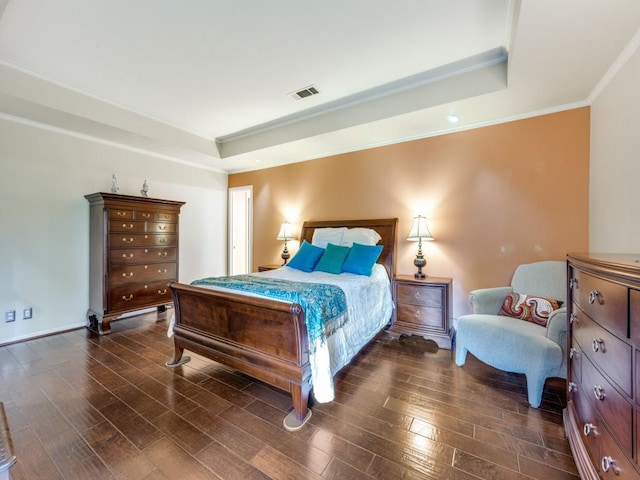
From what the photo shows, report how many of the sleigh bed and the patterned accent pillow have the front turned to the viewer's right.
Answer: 0

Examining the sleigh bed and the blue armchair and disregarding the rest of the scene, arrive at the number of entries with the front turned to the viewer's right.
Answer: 0

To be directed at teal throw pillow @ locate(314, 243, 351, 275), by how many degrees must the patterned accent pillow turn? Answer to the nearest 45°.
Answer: approximately 45° to its right

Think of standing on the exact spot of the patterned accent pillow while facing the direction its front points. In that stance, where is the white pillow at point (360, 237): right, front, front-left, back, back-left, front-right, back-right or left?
front-right

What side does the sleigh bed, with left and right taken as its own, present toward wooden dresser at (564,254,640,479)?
left

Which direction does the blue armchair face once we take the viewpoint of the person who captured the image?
facing the viewer and to the left of the viewer

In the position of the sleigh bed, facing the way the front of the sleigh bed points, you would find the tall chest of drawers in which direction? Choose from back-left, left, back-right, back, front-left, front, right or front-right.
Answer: right

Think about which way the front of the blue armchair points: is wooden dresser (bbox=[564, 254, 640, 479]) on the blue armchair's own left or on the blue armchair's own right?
on the blue armchair's own left

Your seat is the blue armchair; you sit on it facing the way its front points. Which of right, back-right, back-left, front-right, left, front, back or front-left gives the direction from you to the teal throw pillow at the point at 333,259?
front-right

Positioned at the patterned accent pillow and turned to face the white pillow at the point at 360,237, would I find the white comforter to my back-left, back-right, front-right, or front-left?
front-left

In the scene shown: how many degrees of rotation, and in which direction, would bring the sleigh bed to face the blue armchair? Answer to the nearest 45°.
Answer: approximately 135° to its left

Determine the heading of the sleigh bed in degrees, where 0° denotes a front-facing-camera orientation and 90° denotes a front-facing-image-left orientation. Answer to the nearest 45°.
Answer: approximately 45°

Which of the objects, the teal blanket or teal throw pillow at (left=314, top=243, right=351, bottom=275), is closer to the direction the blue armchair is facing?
the teal blanket

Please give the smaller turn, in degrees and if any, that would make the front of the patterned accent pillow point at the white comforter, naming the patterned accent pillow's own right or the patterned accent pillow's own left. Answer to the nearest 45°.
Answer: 0° — it already faces it
